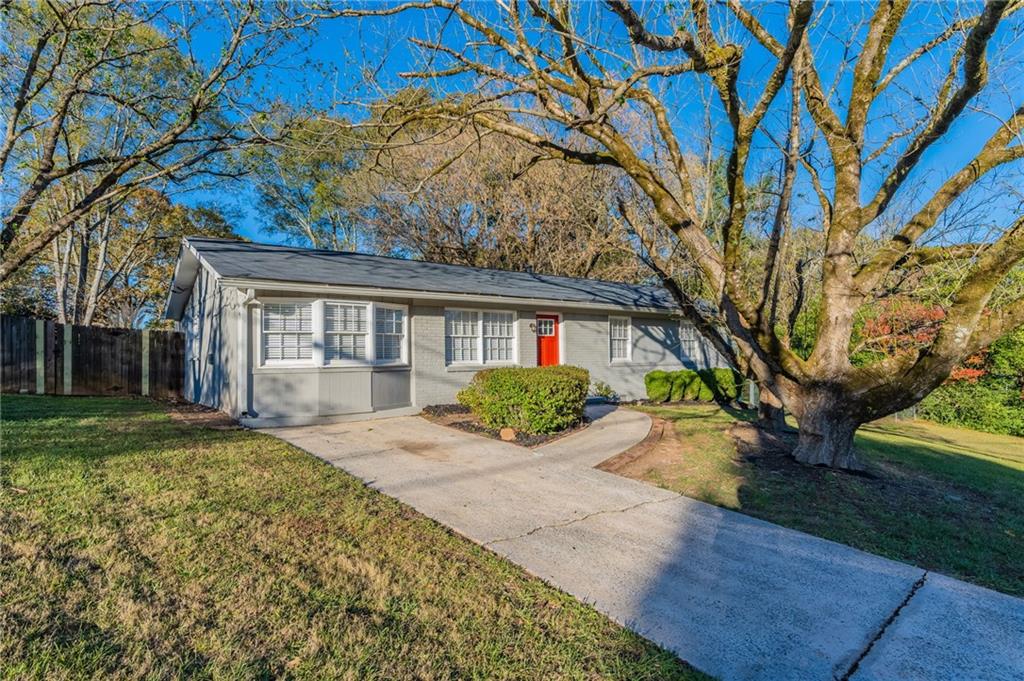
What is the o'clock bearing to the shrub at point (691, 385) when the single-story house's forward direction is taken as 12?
The shrub is roughly at 10 o'clock from the single-story house.

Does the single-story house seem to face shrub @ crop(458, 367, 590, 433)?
yes

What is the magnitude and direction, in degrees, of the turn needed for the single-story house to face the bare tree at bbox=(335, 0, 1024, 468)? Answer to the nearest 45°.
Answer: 0° — it already faces it

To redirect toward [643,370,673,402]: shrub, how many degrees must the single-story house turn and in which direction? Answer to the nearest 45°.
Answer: approximately 45° to its left

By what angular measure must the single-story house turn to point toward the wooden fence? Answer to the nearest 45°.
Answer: approximately 90° to its right

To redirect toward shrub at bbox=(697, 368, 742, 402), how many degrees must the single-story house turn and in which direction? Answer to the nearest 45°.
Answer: approximately 45° to its left

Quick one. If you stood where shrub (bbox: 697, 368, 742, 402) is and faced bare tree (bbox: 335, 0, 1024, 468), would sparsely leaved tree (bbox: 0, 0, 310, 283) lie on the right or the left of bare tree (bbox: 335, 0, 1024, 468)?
right

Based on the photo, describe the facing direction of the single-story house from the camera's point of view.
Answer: facing the viewer and to the right of the viewer
